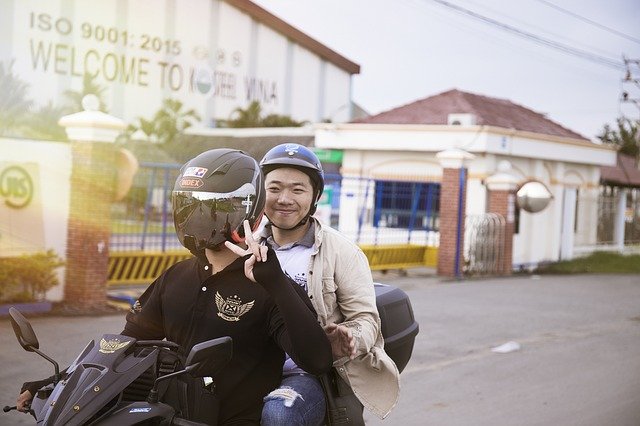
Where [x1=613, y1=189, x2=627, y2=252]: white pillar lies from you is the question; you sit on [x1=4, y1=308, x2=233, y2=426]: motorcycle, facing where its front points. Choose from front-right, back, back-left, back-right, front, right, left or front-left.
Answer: back

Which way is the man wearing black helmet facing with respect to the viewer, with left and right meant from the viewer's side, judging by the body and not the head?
facing the viewer and to the left of the viewer

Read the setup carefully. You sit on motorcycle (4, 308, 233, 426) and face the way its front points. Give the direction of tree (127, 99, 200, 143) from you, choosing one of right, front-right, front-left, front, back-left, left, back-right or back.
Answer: back-right

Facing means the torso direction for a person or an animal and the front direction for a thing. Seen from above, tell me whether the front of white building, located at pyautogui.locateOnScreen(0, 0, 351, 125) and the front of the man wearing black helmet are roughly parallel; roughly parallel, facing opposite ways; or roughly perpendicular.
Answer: roughly perpendicular

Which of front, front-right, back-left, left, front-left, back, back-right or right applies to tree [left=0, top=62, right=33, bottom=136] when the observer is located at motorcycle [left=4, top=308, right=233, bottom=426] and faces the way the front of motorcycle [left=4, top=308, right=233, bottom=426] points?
back-right

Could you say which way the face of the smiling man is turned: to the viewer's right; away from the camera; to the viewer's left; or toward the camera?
toward the camera

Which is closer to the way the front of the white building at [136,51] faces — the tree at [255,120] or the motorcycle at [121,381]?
the motorcycle

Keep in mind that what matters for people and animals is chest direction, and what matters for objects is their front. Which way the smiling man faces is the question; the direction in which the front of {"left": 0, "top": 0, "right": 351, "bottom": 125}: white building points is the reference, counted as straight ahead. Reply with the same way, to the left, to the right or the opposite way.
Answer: to the right

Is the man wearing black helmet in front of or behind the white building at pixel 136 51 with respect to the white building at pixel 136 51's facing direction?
in front

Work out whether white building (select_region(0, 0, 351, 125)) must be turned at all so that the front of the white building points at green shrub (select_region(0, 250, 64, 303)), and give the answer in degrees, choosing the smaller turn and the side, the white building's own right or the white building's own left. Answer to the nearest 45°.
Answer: approximately 45° to the white building's own right

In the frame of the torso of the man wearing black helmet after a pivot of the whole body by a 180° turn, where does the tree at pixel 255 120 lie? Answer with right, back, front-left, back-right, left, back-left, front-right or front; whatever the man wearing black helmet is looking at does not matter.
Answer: front-left

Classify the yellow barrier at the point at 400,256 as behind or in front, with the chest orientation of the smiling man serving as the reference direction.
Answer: behind
